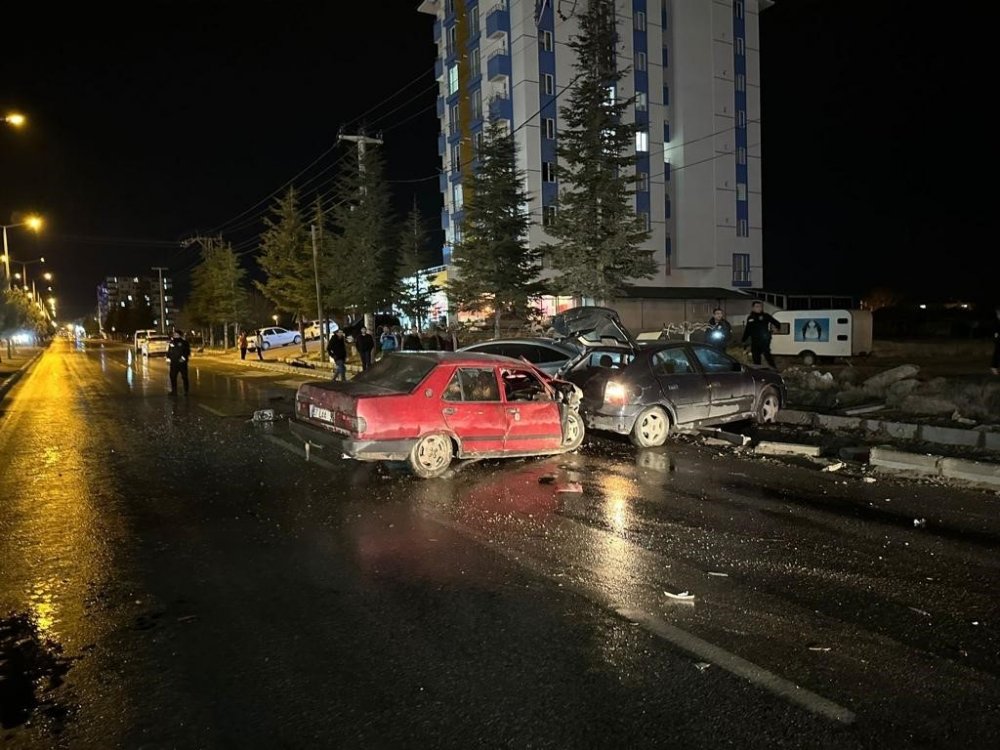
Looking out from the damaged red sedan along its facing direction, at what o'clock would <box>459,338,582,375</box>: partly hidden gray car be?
The partly hidden gray car is roughly at 11 o'clock from the damaged red sedan.

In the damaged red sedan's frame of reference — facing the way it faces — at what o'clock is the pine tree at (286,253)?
The pine tree is roughly at 10 o'clock from the damaged red sedan.

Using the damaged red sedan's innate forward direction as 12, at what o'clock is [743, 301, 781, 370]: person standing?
The person standing is roughly at 12 o'clock from the damaged red sedan.

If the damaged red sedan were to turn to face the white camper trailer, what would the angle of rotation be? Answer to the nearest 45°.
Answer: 0° — it already faces it

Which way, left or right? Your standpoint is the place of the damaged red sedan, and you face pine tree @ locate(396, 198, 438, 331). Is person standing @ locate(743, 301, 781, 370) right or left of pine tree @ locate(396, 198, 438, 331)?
right

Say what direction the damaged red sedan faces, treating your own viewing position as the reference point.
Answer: facing away from the viewer and to the right of the viewer

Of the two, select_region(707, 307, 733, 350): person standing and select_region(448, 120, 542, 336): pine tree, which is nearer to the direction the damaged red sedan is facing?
the person standing
